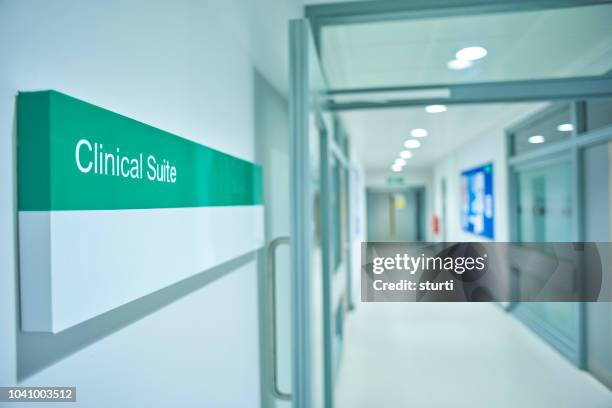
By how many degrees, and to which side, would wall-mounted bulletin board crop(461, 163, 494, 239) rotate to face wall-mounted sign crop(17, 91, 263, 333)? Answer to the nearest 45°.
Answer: approximately 45° to its left

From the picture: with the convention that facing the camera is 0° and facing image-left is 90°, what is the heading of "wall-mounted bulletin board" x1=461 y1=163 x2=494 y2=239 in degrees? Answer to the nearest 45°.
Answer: approximately 45°

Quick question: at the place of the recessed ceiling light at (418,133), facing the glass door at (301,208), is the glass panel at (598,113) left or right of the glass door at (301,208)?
left

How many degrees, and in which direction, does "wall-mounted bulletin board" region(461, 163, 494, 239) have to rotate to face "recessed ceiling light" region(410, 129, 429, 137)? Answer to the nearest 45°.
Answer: approximately 90° to its right

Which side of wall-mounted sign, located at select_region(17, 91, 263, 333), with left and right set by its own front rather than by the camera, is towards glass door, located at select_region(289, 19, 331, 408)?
left

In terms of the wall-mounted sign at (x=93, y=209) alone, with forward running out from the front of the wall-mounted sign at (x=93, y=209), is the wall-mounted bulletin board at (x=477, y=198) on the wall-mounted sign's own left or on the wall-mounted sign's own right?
on the wall-mounted sign's own left

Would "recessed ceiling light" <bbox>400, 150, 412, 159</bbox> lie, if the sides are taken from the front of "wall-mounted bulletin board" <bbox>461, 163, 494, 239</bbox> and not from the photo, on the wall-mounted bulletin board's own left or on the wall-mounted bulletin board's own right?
on the wall-mounted bulletin board's own right

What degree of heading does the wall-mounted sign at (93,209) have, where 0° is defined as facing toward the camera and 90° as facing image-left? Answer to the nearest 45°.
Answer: approximately 315°

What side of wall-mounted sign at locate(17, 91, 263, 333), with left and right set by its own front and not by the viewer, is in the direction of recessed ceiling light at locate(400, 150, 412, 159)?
left

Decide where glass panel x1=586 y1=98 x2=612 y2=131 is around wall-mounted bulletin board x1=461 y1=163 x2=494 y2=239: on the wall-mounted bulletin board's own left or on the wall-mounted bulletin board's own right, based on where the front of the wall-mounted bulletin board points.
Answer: on the wall-mounted bulletin board's own left
